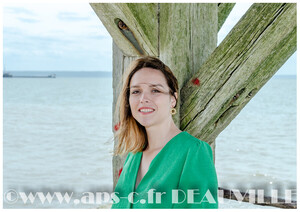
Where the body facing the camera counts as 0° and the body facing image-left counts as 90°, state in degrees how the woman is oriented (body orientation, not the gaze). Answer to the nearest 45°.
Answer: approximately 45°
